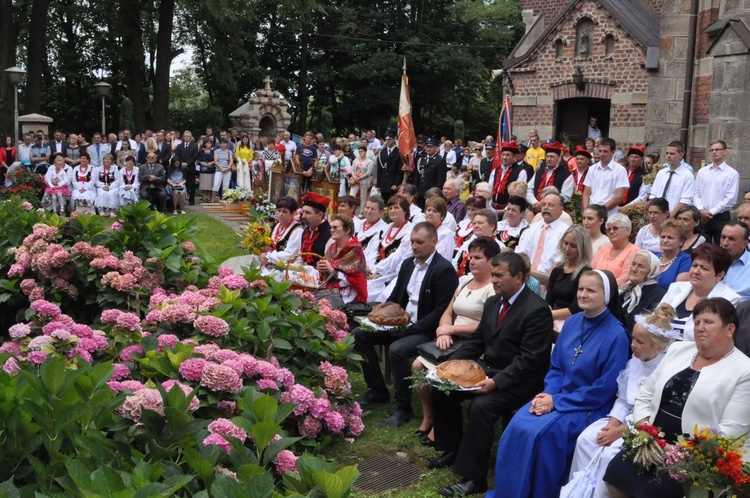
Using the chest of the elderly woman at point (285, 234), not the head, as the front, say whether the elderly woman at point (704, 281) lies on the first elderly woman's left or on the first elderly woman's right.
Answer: on the first elderly woman's left

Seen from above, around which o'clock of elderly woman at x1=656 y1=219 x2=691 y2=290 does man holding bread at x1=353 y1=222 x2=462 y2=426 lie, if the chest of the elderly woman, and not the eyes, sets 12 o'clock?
The man holding bread is roughly at 1 o'clock from the elderly woman.

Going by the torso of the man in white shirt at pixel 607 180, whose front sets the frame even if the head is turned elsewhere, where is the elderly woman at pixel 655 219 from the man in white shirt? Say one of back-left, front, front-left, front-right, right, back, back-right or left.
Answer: front-left

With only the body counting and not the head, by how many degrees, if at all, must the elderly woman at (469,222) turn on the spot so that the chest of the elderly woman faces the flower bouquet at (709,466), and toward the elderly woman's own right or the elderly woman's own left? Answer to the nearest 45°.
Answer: approximately 45° to the elderly woman's own left

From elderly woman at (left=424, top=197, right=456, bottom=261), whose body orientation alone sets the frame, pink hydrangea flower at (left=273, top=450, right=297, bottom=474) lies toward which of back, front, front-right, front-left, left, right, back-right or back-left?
front-left

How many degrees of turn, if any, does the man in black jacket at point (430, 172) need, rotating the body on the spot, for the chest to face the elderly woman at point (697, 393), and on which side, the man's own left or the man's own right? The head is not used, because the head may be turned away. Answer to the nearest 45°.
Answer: approximately 45° to the man's own left

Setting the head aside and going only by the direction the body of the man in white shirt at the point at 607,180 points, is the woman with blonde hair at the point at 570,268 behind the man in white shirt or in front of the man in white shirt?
in front

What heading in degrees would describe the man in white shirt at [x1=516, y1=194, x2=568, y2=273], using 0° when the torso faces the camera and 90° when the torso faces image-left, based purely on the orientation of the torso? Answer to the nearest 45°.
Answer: approximately 45°

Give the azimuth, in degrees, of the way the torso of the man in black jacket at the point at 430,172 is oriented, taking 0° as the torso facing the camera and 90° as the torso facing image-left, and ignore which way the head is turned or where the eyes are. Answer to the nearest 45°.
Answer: approximately 45°
